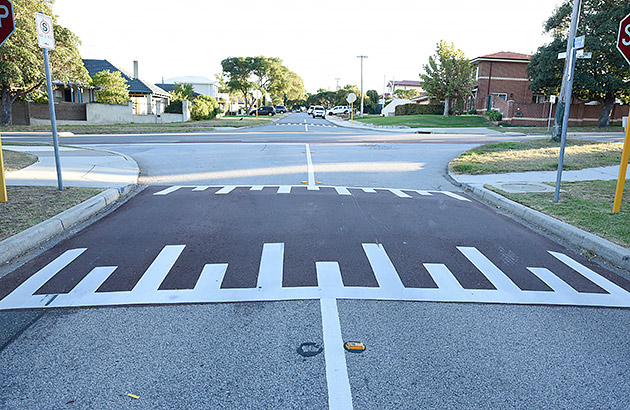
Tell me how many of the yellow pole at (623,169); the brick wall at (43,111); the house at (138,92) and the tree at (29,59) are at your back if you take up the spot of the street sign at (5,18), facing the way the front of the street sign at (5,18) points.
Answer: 3

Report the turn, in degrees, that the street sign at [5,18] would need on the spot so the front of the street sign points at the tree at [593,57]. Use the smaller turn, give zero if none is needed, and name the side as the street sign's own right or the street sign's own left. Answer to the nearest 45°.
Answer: approximately 90° to the street sign's own left

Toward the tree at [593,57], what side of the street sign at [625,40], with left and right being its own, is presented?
back

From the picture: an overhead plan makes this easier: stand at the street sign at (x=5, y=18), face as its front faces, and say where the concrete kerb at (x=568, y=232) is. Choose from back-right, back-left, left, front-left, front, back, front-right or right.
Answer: front-left

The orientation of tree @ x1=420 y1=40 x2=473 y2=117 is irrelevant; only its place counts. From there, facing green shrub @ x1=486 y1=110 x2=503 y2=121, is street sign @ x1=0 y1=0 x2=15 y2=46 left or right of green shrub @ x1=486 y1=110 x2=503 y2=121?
right

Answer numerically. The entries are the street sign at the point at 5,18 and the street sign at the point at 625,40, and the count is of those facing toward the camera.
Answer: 2

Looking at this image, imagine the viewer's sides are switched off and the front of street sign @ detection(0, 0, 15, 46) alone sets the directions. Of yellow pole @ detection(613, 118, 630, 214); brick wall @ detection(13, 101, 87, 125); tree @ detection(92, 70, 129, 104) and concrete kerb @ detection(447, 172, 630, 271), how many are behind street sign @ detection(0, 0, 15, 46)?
2

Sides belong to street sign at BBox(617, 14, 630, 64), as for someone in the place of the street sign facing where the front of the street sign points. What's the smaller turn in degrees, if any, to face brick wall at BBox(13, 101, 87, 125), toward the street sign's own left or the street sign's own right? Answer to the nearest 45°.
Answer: approximately 90° to the street sign's own right

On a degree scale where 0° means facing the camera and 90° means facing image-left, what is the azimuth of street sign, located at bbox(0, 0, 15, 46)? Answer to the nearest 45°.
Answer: approximately 0°

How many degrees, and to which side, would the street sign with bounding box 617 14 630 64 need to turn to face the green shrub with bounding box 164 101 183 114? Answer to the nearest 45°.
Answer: approximately 135° to its right

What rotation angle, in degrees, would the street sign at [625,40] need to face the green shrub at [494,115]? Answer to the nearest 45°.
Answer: approximately 180°

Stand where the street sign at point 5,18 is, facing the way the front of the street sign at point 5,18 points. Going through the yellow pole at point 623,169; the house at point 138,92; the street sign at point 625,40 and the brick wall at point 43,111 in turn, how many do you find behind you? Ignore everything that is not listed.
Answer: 2

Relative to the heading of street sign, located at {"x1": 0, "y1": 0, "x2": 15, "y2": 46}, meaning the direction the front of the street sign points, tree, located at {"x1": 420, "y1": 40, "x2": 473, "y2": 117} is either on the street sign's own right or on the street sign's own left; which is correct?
on the street sign's own left

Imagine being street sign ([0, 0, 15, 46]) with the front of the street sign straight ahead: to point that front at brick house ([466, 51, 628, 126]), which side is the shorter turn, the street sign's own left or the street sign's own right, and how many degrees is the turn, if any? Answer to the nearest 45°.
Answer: approximately 135° to the street sign's own left
